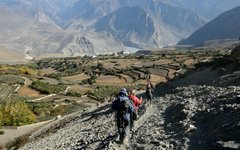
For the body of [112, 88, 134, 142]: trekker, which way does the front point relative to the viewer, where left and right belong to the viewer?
facing away from the viewer
